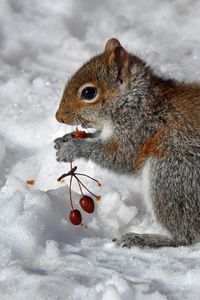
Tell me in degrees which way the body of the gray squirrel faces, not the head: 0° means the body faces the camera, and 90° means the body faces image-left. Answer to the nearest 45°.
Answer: approximately 90°
